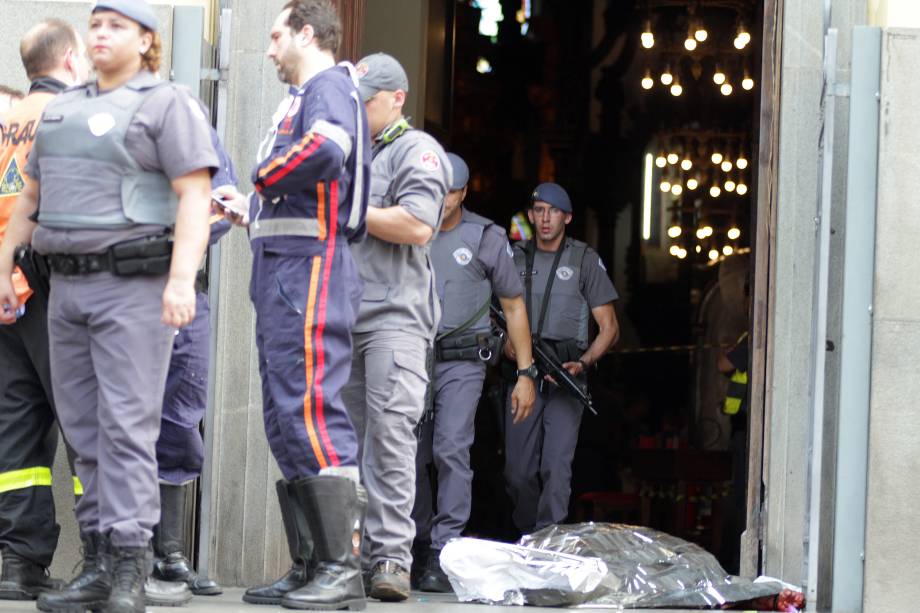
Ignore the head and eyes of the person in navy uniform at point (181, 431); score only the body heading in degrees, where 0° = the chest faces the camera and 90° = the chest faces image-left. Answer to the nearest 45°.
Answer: approximately 270°

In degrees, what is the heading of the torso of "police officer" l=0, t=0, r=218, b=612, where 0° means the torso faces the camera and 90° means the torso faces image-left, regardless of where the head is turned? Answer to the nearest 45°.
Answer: approximately 45°

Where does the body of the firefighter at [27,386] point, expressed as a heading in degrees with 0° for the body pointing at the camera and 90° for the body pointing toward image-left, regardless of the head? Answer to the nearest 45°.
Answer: approximately 225°

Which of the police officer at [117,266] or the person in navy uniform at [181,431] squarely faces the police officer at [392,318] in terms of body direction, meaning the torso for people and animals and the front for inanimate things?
the person in navy uniform at [181,431]

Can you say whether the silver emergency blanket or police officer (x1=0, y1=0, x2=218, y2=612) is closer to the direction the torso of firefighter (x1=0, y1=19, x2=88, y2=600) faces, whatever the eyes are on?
the silver emergency blanket

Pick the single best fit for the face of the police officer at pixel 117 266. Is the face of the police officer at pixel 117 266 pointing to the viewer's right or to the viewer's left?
to the viewer's left
